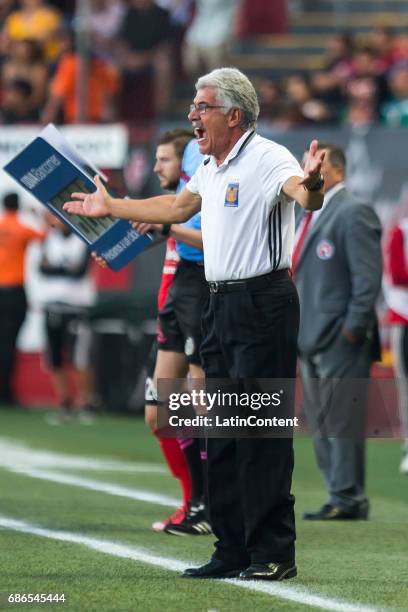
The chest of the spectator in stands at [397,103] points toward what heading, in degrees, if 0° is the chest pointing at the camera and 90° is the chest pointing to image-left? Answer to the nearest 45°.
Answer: approximately 0°

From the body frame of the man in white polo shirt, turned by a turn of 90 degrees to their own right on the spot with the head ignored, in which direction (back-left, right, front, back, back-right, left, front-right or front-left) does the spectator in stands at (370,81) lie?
front-right

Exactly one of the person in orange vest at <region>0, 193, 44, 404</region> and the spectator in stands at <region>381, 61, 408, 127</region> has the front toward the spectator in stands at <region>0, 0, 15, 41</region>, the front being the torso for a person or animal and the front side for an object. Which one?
the person in orange vest

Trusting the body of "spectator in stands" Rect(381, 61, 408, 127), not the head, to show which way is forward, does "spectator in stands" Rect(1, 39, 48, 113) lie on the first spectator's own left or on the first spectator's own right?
on the first spectator's own right

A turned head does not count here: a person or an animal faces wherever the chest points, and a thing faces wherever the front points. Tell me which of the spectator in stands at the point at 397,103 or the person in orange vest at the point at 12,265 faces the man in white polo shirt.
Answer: the spectator in stands

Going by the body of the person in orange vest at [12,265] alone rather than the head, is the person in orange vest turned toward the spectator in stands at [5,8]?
yes

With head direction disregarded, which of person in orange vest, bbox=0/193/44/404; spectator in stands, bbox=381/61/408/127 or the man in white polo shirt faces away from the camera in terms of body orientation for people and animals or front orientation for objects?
the person in orange vest

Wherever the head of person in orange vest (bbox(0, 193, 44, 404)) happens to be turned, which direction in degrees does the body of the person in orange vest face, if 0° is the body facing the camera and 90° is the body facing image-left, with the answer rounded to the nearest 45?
approximately 180°

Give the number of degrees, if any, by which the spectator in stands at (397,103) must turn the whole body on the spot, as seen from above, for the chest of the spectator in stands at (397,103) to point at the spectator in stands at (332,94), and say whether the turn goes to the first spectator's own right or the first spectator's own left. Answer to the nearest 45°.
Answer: approximately 135° to the first spectator's own right

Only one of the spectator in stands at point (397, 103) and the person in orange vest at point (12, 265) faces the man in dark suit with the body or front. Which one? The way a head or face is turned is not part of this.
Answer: the spectator in stands

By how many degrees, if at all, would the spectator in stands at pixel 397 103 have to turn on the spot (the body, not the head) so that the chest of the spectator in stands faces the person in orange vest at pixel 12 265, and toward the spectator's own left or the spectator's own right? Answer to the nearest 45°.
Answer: approximately 90° to the spectator's own right

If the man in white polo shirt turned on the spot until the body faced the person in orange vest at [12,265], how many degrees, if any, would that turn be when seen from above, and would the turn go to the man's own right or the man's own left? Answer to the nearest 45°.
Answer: approximately 135° to the man's own right
